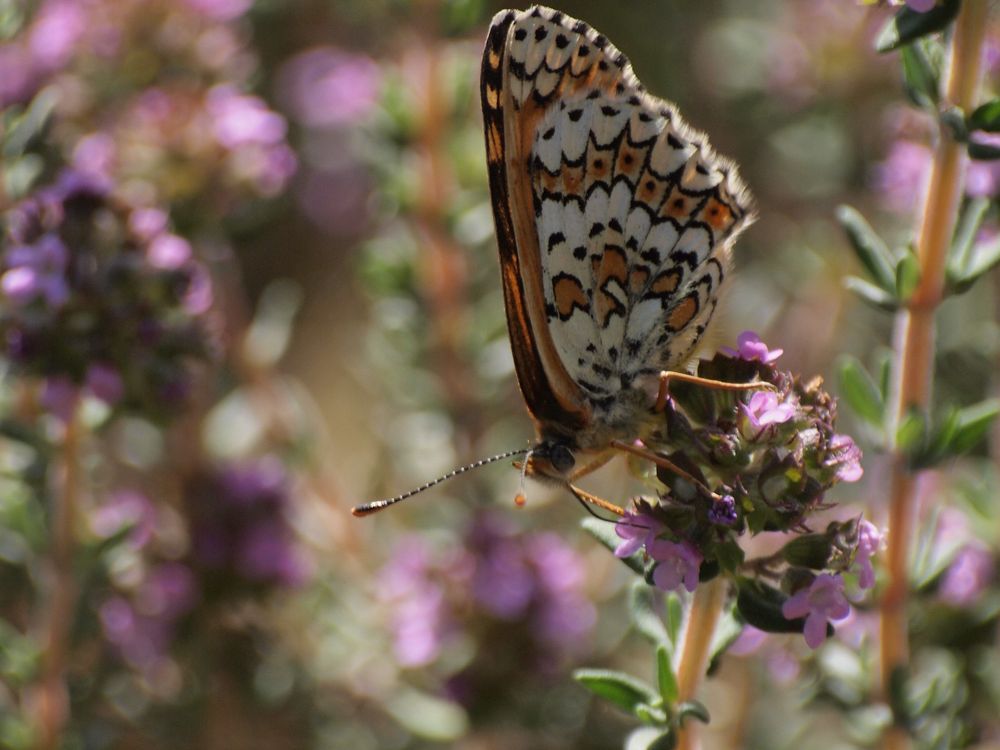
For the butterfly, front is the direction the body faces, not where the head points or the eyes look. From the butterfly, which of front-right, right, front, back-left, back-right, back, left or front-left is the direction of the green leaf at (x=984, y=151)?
back

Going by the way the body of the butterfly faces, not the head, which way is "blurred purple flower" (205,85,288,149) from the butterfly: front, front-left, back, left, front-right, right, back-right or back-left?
front-right

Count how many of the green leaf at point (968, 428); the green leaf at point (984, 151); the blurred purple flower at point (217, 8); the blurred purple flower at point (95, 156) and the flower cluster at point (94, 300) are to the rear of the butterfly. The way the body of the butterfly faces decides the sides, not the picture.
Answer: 2

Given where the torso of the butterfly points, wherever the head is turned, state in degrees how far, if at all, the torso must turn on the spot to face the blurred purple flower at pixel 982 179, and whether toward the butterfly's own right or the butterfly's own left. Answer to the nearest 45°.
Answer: approximately 135° to the butterfly's own right

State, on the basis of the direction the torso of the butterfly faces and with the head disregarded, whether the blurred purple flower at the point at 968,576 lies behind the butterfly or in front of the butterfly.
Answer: behind

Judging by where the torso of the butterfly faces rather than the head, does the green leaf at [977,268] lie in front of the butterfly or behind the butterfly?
behind

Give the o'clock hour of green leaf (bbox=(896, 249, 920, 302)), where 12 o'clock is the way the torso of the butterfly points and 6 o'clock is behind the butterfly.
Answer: The green leaf is roughly at 6 o'clock from the butterfly.

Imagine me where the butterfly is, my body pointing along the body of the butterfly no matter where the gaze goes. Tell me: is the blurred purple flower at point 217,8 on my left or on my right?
on my right

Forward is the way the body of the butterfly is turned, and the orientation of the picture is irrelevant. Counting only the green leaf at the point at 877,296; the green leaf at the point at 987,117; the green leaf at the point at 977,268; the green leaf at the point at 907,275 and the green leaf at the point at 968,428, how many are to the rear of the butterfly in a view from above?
5

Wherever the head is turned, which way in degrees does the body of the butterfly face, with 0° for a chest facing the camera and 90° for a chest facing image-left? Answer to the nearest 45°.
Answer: approximately 90°

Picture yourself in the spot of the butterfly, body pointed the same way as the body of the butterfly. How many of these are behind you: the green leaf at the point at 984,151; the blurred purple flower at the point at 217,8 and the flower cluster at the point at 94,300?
1

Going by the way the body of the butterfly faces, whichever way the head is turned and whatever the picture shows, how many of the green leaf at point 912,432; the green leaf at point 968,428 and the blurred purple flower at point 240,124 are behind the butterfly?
2

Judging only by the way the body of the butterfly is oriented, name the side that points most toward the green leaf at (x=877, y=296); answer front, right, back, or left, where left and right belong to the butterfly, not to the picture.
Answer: back

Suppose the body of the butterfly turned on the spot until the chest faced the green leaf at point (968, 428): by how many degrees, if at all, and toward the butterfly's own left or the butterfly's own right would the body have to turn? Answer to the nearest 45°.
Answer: approximately 180°

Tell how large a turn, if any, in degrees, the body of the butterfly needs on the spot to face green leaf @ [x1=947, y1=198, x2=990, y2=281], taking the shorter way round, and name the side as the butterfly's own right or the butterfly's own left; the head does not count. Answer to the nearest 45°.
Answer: approximately 180°
